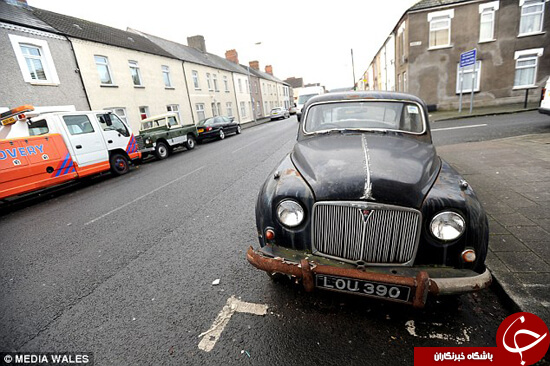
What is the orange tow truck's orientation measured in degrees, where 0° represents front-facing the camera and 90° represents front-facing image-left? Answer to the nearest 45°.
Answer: approximately 225°

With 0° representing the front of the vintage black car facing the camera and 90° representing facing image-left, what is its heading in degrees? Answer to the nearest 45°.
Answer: approximately 0°

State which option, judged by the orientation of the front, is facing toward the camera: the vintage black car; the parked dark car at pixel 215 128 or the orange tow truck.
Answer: the vintage black car

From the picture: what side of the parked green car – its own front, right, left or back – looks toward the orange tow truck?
front

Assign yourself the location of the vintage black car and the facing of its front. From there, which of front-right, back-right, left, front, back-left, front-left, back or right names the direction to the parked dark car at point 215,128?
back-right

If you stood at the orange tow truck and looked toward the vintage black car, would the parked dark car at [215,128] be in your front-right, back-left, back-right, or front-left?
back-left

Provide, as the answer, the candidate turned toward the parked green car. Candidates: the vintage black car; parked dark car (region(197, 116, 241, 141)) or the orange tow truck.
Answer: the orange tow truck

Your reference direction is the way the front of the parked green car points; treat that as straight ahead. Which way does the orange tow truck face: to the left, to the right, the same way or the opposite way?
the opposite way

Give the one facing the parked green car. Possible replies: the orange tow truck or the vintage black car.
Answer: the orange tow truck

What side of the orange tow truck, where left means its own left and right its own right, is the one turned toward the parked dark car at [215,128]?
front

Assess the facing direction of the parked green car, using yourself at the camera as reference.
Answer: facing the viewer and to the left of the viewer
